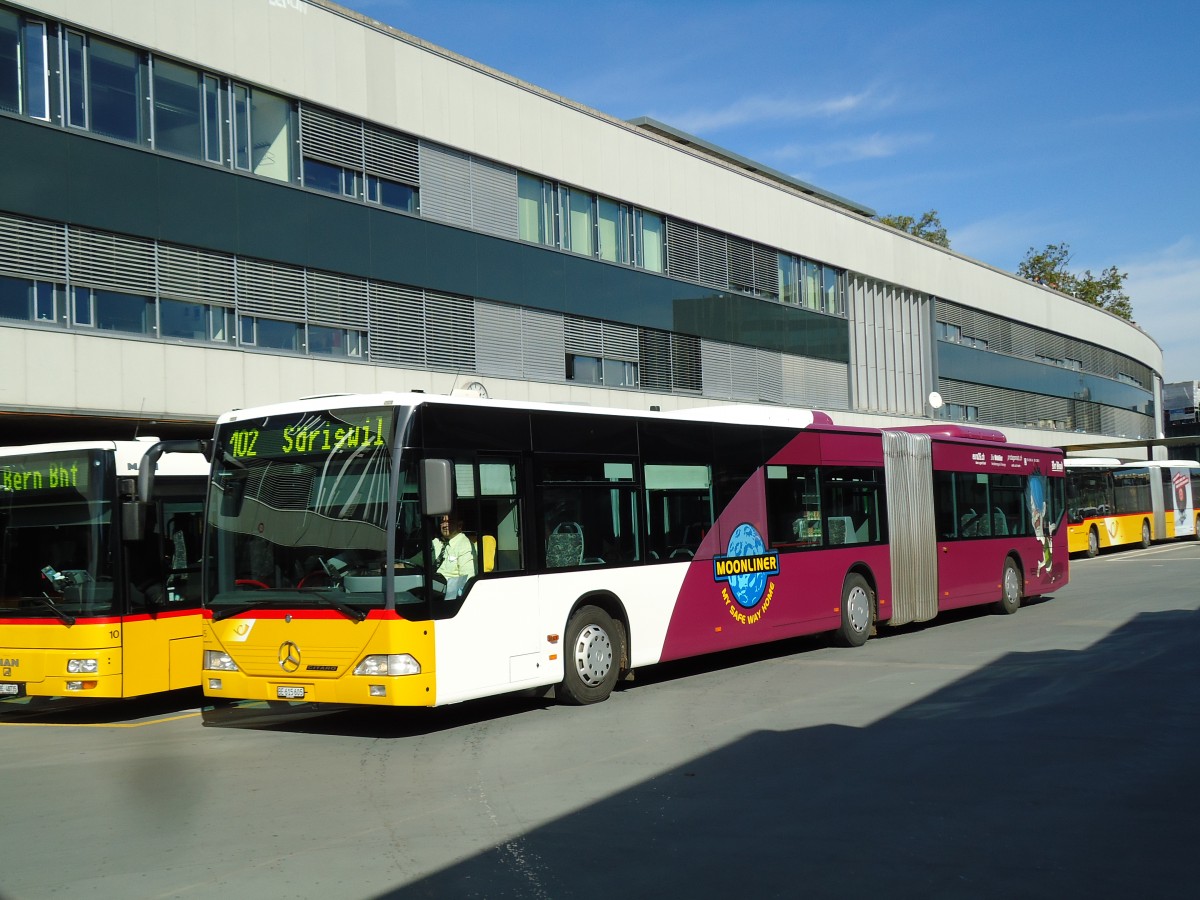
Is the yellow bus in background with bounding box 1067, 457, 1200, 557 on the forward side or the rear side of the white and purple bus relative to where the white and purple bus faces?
on the rear side

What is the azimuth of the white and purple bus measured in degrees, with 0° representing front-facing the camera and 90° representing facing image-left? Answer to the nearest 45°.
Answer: approximately 45°

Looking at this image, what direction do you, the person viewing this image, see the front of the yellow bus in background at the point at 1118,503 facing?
facing the viewer and to the left of the viewer

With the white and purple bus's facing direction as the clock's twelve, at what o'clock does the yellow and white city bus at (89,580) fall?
The yellow and white city bus is roughly at 2 o'clock from the white and purple bus.

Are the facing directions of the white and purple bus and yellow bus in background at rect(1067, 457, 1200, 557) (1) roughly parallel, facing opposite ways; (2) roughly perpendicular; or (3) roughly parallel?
roughly parallel

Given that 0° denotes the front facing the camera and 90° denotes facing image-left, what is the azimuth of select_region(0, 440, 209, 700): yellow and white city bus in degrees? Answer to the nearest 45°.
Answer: approximately 45°

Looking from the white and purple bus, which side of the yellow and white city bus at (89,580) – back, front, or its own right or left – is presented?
left

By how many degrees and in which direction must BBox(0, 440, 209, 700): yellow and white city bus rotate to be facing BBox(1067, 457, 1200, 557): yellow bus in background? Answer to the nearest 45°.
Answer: approximately 180°

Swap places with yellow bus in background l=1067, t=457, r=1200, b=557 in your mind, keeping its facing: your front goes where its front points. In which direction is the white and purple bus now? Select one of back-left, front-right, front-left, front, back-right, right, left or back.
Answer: front-left

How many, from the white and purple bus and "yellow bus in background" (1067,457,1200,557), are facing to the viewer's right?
0

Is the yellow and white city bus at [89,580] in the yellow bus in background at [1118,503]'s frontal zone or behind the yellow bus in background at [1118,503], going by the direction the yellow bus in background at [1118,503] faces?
frontal zone
